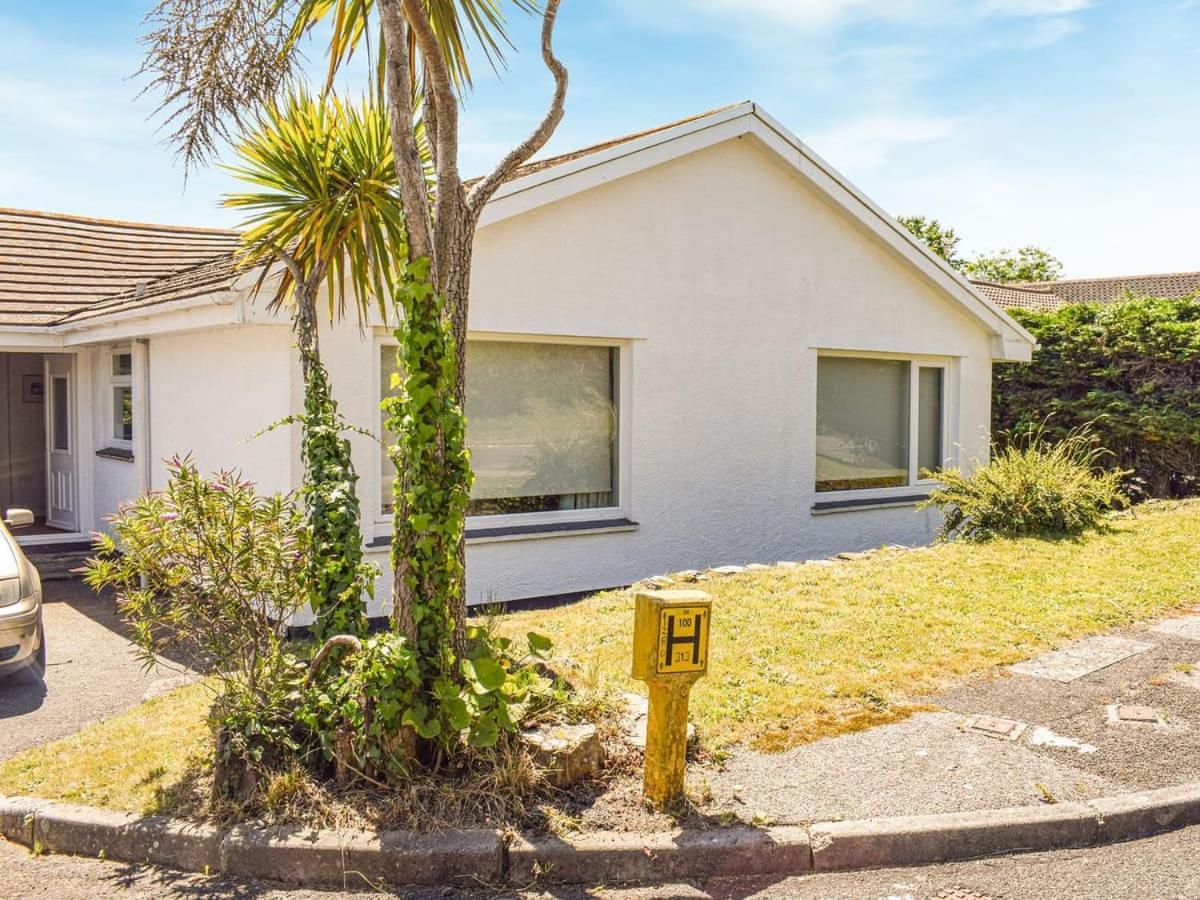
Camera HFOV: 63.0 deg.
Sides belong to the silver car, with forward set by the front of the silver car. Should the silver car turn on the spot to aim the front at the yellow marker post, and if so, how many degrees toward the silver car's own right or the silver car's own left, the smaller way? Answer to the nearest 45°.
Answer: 0° — it already faces it

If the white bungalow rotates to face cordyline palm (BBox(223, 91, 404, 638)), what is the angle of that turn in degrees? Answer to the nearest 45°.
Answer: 0° — it already faces it

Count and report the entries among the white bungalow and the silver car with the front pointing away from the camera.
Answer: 0

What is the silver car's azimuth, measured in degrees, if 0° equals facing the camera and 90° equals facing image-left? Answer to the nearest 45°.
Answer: approximately 315°

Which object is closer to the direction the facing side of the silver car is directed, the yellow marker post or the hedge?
the yellow marker post

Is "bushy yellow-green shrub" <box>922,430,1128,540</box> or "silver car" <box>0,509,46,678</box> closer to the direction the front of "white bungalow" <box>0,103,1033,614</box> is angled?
the silver car
